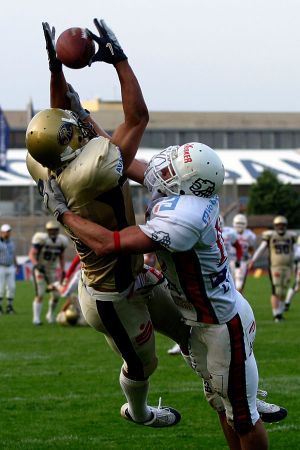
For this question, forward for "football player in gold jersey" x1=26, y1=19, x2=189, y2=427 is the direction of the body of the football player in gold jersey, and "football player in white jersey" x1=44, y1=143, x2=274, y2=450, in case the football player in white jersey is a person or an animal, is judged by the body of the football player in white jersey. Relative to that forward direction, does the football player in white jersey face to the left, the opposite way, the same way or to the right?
the opposite way

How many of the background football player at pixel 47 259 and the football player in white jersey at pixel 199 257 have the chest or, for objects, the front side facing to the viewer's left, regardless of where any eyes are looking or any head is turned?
1

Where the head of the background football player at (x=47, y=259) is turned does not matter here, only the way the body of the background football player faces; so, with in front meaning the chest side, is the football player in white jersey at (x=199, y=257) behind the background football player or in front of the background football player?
in front

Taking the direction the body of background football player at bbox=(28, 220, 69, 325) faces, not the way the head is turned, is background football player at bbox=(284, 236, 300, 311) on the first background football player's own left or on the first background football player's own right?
on the first background football player's own left

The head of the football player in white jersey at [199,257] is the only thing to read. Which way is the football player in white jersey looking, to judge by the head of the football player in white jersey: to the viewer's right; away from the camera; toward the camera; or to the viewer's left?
to the viewer's left

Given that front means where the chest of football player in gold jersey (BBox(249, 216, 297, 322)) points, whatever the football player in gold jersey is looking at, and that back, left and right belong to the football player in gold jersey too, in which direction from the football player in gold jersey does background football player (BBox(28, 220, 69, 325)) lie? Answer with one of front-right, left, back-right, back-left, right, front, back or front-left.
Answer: right

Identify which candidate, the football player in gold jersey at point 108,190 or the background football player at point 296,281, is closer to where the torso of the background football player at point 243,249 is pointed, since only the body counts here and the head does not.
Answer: the football player in gold jersey

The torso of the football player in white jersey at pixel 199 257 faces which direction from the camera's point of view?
to the viewer's left

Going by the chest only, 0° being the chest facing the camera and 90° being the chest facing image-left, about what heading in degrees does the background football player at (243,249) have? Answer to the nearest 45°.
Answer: approximately 45°

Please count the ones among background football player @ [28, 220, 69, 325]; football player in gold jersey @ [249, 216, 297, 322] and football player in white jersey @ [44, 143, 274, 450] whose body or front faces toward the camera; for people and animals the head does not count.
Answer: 2
